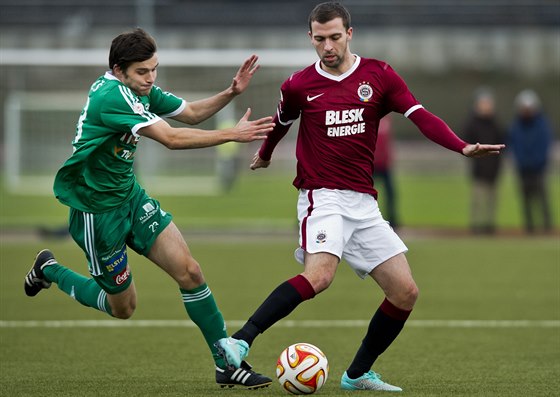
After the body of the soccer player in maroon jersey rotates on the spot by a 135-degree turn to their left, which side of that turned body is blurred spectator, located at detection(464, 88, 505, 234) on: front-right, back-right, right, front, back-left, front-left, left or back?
front-left

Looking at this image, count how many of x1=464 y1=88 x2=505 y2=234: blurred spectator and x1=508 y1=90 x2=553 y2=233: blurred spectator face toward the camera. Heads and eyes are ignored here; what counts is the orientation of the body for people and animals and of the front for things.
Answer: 2

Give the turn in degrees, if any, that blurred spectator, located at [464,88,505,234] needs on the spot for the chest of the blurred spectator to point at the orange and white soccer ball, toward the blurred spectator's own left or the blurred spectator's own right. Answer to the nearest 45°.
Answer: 0° — they already face it

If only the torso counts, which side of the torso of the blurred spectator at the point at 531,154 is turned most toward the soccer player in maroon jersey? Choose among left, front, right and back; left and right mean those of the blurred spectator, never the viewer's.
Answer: front

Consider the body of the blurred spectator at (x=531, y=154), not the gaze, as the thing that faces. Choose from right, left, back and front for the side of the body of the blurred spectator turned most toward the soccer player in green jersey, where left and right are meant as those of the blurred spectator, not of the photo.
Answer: front

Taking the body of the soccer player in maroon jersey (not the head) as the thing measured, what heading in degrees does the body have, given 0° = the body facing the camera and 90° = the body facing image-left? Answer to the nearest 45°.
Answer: approximately 0°

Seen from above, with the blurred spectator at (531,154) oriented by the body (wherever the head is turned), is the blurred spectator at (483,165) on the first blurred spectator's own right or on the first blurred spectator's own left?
on the first blurred spectator's own right

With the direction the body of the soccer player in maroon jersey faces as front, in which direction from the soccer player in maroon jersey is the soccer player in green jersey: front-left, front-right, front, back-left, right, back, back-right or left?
right

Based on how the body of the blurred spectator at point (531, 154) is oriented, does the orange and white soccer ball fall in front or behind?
in front

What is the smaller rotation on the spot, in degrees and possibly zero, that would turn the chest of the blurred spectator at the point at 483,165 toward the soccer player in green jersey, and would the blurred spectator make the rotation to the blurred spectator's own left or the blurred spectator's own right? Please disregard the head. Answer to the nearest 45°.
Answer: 0° — they already face them

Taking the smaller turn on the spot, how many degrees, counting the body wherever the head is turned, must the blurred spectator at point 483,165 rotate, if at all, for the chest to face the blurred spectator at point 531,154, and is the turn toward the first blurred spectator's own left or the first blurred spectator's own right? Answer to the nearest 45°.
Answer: approximately 135° to the first blurred spectator's own left
